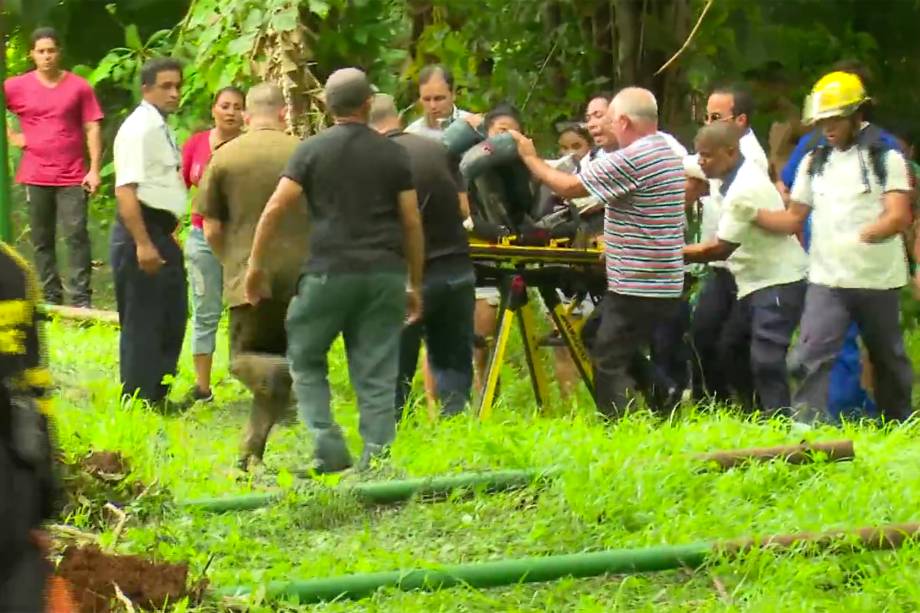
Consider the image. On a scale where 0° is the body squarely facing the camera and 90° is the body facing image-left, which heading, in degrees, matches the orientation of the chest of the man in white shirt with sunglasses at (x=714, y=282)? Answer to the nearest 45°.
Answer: approximately 90°

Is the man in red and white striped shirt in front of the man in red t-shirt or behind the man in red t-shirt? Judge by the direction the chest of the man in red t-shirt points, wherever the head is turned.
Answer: in front

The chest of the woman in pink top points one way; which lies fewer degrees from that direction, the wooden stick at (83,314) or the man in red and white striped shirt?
the man in red and white striped shirt

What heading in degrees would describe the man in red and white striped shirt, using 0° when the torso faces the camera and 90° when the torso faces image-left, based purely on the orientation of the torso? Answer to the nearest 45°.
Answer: approximately 135°

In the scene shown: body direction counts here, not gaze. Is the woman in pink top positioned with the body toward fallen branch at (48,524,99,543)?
yes

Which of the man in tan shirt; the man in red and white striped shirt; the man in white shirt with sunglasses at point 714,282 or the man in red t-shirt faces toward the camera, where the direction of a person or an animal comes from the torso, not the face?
the man in red t-shirt

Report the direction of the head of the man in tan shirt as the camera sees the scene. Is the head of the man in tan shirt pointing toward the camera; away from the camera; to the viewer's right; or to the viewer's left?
away from the camera

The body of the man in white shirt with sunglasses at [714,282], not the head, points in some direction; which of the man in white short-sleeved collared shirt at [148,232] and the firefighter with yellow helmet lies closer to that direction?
the man in white short-sleeved collared shirt

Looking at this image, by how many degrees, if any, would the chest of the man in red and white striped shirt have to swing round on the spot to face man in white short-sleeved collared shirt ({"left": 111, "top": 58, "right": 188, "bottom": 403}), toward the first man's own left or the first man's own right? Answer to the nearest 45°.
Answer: approximately 45° to the first man's own left

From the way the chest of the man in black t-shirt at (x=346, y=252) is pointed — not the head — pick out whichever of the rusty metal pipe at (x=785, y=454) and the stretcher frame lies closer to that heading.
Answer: the stretcher frame

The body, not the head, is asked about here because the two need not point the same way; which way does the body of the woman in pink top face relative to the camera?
toward the camera

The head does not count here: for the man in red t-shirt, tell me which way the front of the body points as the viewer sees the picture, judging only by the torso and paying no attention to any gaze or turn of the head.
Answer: toward the camera

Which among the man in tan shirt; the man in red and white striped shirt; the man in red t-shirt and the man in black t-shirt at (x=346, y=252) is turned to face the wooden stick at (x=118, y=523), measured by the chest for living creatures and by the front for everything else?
the man in red t-shirt

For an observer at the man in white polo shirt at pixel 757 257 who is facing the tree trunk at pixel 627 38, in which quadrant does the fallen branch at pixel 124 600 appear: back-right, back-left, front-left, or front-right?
back-left

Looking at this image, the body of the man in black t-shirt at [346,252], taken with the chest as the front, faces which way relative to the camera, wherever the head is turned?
away from the camera

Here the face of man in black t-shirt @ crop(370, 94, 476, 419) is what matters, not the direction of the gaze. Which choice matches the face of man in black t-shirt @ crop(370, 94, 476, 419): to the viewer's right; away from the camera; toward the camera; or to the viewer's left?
away from the camera

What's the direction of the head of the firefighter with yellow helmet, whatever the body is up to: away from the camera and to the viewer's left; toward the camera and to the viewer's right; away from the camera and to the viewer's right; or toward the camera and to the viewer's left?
toward the camera and to the viewer's left

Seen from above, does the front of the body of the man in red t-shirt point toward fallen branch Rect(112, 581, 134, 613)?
yes

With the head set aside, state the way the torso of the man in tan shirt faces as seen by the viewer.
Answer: away from the camera
